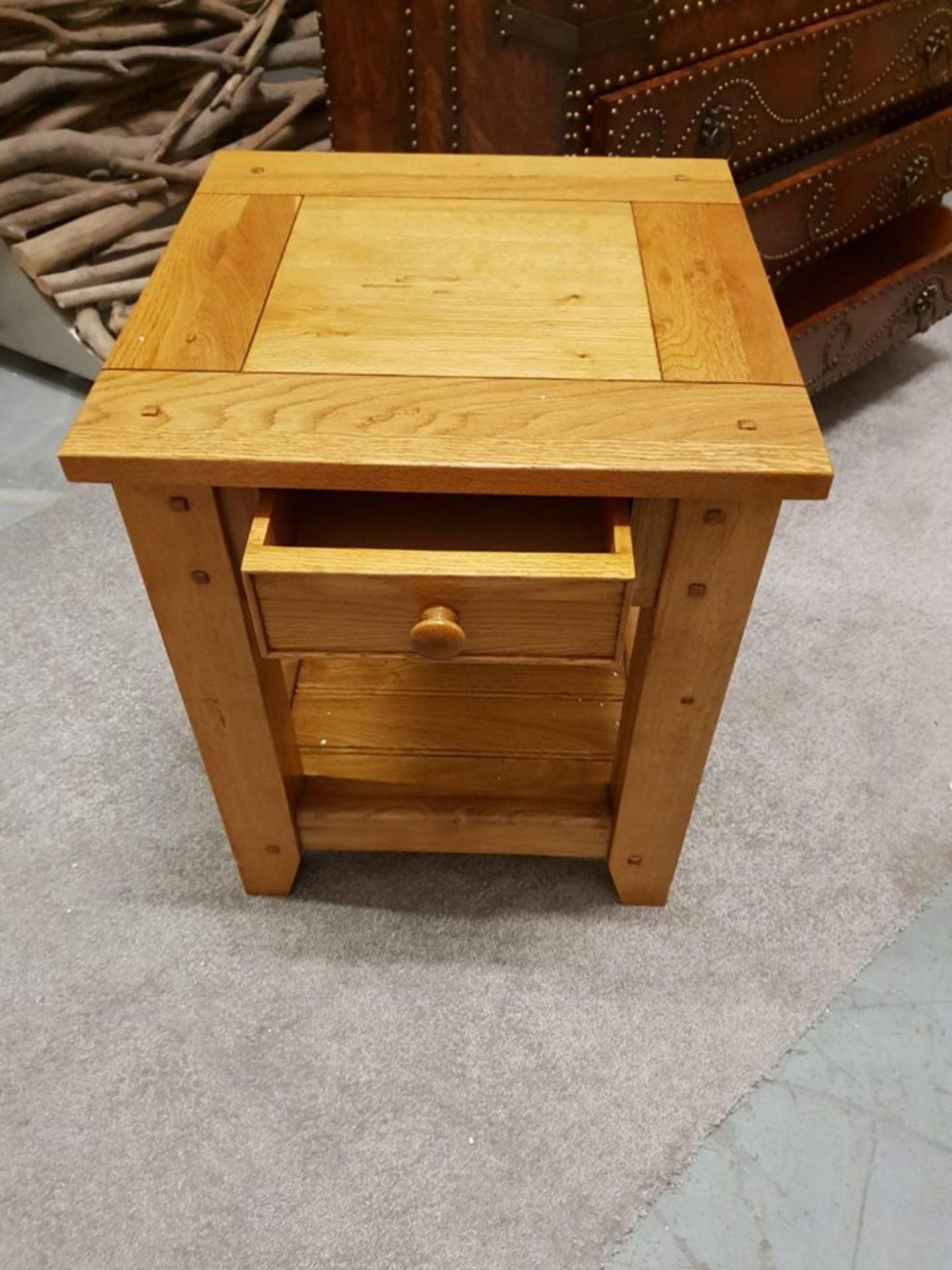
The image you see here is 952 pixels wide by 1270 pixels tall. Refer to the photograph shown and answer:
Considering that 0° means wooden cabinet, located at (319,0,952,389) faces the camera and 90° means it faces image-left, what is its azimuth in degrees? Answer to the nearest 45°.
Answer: approximately 315°

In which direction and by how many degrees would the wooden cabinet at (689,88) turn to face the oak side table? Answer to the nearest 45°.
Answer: approximately 45° to its right
